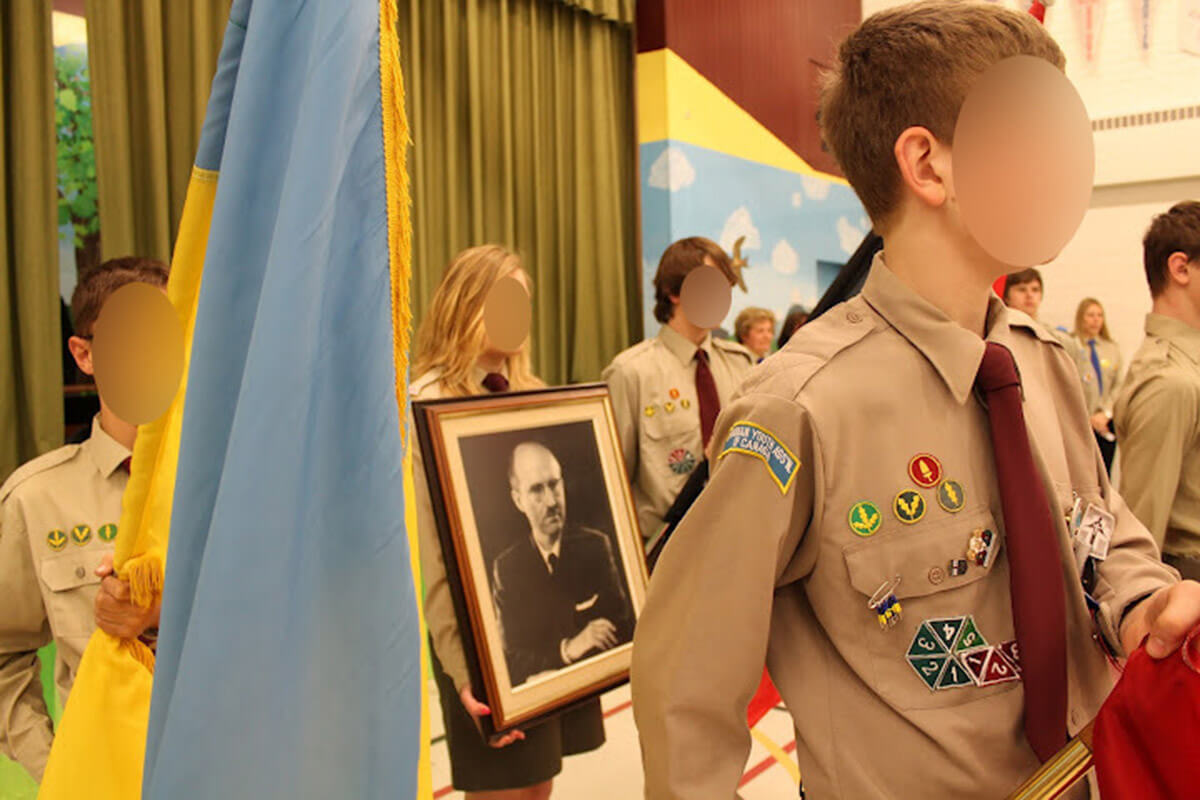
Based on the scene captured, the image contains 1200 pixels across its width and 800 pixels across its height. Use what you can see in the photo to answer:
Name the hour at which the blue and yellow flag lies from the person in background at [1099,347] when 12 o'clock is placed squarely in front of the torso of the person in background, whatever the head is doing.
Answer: The blue and yellow flag is roughly at 12 o'clock from the person in background.

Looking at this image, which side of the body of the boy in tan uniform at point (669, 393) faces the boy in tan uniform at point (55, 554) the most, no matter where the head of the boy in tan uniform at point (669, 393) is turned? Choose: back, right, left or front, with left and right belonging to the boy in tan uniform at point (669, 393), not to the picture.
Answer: right

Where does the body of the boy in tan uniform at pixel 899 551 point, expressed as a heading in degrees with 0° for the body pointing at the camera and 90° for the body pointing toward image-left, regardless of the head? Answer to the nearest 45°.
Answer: approximately 315°

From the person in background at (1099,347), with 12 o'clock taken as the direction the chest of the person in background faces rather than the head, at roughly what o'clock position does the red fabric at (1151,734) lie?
The red fabric is roughly at 12 o'clock from the person in background.

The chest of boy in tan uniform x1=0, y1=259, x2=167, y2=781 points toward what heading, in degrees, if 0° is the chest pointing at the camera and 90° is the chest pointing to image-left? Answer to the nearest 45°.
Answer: approximately 315°

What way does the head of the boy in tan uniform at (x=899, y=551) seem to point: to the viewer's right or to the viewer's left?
to the viewer's right

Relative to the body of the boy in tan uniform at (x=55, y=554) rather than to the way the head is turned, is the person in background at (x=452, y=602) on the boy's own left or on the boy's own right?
on the boy's own left
